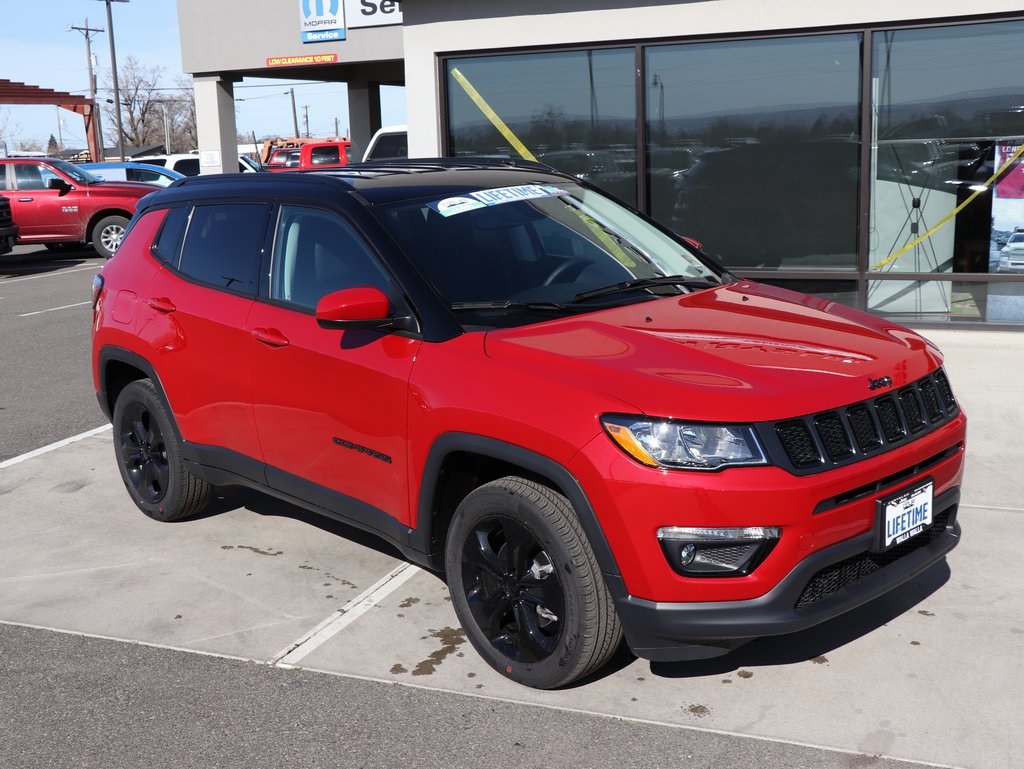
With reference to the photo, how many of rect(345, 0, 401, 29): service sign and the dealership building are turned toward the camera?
2

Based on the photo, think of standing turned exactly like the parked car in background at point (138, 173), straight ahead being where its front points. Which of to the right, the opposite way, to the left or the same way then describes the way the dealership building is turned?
to the right

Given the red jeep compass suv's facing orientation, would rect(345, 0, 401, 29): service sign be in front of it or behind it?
behind

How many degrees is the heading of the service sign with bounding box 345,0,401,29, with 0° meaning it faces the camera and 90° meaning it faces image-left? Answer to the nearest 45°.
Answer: approximately 0°

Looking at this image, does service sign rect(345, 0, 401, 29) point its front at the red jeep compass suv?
yes

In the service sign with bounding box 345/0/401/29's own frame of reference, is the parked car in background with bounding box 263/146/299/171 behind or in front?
behind

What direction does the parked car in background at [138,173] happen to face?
to the viewer's right

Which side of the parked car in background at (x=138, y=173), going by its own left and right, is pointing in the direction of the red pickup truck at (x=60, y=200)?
right

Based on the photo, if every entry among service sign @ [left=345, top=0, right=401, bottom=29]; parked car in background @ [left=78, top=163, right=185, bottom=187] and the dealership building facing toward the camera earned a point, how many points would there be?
2
